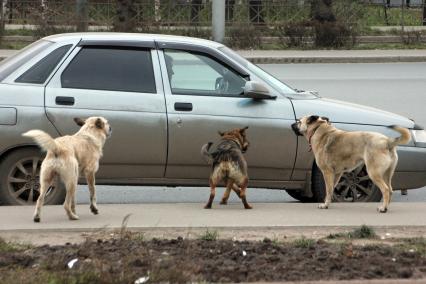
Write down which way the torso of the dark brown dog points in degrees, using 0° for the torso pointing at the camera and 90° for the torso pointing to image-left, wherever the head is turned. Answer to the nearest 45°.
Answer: approximately 180°

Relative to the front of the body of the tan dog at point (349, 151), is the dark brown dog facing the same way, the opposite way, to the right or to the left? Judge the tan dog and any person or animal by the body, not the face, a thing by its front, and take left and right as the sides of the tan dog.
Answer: to the right

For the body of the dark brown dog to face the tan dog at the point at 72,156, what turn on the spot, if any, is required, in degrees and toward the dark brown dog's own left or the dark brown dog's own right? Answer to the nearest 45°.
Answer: approximately 90° to the dark brown dog's own left

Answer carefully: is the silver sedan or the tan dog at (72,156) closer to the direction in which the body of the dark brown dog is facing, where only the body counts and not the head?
the silver sedan

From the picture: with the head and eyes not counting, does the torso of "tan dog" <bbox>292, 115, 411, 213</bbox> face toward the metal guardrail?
no

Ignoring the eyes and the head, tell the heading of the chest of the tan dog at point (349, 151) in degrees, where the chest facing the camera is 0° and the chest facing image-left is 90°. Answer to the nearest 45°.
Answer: approximately 90°

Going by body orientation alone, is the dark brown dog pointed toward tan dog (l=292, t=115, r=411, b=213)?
no

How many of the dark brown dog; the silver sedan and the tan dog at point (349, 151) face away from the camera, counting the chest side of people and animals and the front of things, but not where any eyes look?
1

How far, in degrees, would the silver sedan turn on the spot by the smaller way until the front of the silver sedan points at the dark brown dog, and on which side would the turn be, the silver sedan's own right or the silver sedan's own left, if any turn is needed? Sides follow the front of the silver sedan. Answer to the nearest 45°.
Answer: approximately 45° to the silver sedan's own right

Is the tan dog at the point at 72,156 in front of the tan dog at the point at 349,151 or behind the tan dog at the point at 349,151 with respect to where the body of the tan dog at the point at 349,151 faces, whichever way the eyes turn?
in front

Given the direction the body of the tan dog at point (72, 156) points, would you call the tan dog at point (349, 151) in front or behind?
in front

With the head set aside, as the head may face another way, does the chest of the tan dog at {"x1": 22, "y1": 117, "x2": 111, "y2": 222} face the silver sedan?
yes

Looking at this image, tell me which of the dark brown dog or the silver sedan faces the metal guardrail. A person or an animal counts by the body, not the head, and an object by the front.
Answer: the dark brown dog

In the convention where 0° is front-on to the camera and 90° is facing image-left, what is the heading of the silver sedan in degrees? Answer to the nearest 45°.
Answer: approximately 270°

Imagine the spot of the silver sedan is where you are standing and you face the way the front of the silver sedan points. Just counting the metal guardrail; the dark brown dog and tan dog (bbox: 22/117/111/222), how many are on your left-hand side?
1

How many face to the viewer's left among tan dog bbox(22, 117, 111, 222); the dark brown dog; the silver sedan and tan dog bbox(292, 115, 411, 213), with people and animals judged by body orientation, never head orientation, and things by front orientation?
1
